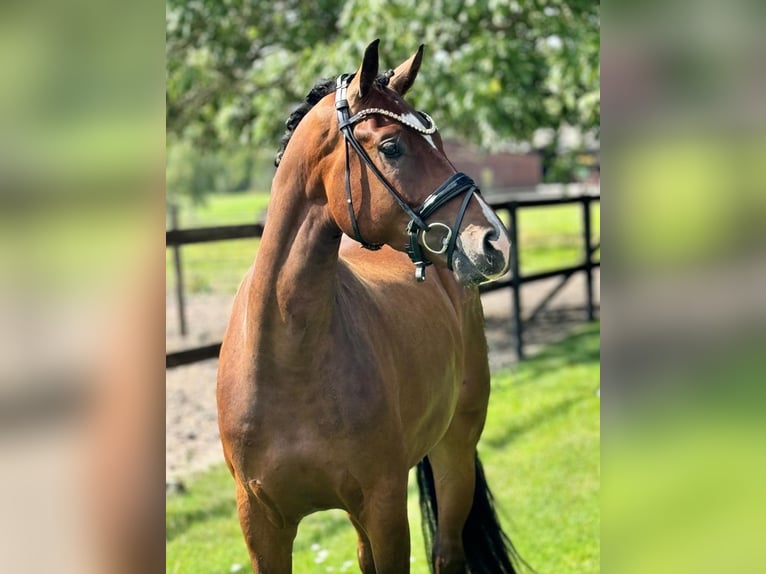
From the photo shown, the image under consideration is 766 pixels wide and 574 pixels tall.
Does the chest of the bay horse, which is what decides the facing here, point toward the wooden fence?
no

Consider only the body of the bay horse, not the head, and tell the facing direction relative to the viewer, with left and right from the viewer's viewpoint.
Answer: facing the viewer and to the left of the viewer
